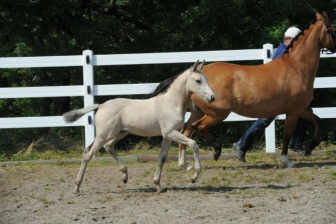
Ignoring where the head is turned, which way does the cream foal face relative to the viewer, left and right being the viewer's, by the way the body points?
facing to the right of the viewer

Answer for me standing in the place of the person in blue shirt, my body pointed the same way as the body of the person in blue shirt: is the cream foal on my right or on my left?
on my right

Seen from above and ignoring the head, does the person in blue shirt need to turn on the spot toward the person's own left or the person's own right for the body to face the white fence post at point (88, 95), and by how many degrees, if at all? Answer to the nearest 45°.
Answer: approximately 180°

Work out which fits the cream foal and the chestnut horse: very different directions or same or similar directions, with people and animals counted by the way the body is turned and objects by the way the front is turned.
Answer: same or similar directions

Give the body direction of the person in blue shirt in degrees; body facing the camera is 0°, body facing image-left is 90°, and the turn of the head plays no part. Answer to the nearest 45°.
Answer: approximately 270°

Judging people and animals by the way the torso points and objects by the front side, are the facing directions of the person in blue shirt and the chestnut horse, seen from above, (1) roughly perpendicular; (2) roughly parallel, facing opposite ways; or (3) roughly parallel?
roughly parallel

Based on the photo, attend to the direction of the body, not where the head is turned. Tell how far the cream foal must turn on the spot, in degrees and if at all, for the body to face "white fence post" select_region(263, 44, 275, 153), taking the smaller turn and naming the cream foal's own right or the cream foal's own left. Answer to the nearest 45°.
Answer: approximately 45° to the cream foal's own left

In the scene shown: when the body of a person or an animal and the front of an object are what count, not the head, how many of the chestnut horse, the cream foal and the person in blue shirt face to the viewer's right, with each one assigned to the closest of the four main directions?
3

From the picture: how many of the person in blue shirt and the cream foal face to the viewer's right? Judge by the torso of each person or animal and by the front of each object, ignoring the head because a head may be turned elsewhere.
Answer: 2

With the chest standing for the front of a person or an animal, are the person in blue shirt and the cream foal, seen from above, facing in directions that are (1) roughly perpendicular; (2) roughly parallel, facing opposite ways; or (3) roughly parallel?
roughly parallel

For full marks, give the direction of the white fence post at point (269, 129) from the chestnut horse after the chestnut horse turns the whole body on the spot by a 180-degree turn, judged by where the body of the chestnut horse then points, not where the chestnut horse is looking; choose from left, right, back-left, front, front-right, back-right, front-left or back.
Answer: right

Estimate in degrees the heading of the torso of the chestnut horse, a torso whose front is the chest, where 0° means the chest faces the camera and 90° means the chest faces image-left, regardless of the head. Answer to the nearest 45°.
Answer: approximately 270°
